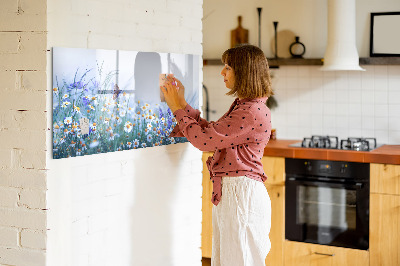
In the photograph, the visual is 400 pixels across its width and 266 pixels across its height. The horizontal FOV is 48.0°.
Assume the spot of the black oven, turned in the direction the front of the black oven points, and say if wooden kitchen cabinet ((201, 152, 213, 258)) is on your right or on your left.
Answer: on your right

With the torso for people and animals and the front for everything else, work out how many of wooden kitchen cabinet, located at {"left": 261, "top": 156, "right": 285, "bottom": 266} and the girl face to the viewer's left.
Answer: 1

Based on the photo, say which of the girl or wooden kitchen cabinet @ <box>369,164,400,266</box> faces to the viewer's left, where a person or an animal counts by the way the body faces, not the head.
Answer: the girl

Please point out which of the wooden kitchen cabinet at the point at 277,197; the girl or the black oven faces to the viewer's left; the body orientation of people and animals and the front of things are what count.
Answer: the girl

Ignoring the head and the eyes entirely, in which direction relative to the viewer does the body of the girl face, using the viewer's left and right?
facing to the left of the viewer

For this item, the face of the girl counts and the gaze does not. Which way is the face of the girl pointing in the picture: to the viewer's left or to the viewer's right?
to the viewer's left

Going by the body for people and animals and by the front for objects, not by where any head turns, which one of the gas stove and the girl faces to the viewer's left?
the girl

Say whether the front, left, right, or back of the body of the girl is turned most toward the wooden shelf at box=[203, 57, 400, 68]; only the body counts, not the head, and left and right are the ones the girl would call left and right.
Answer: right

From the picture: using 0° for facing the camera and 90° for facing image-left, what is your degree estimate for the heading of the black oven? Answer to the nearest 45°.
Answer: approximately 0°
